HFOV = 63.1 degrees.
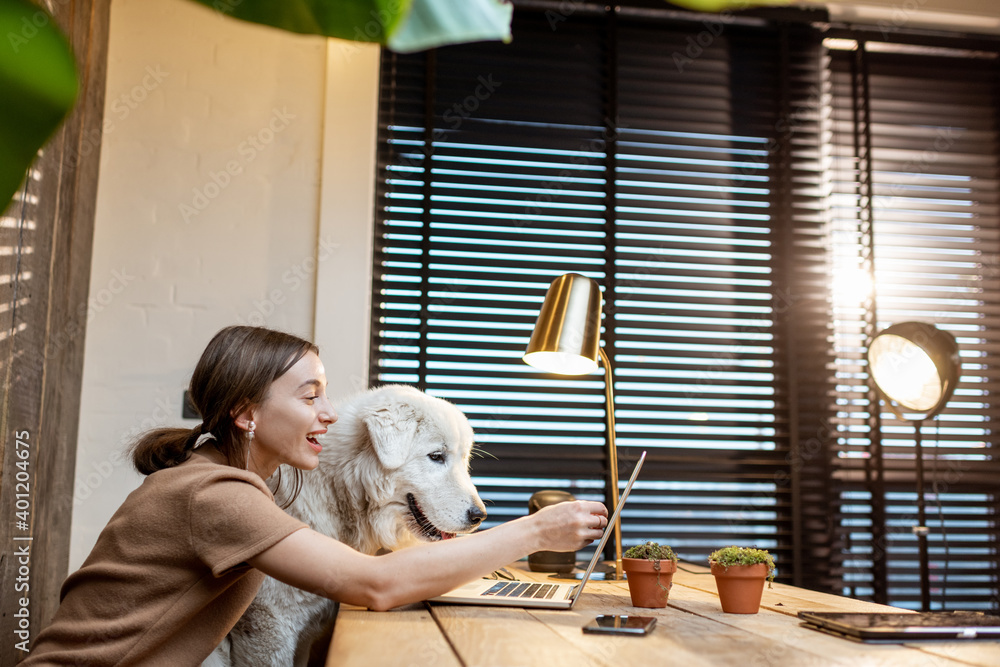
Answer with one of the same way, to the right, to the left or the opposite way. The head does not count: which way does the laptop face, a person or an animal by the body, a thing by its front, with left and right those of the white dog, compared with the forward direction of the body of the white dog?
the opposite way

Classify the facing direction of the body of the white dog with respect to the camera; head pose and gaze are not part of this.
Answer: to the viewer's right

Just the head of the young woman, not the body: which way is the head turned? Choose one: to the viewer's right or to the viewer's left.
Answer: to the viewer's right

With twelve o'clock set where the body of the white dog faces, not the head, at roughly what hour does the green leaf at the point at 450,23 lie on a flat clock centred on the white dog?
The green leaf is roughly at 3 o'clock from the white dog.

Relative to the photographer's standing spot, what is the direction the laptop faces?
facing to the left of the viewer

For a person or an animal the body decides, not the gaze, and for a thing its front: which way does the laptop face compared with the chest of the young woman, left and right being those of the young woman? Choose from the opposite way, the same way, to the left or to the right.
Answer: the opposite way

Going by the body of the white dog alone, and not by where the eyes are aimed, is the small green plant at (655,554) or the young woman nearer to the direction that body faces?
the small green plant

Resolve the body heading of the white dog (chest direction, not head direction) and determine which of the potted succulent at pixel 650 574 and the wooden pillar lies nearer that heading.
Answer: the potted succulent

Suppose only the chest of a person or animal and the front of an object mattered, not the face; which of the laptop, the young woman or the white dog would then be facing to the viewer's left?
the laptop

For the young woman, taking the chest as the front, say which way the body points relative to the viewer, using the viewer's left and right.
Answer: facing to the right of the viewer

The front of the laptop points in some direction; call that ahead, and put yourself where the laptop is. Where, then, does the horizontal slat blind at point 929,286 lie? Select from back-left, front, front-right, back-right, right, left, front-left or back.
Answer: back-right

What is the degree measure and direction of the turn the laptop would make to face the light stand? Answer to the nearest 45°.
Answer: approximately 135° to its right

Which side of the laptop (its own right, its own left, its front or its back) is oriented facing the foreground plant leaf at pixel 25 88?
left
